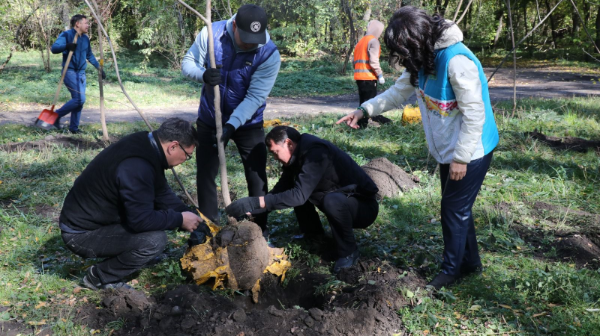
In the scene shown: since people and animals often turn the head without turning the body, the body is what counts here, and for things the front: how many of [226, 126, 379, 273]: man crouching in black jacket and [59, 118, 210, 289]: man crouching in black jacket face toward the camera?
0

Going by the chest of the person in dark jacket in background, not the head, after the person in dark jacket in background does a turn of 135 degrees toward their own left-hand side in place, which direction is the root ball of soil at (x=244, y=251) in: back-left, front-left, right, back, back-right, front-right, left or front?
back

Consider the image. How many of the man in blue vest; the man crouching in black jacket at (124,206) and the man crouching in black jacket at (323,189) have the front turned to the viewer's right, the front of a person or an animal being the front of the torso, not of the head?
1

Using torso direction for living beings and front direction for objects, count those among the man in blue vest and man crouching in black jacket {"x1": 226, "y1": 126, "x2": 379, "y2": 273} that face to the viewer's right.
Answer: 0

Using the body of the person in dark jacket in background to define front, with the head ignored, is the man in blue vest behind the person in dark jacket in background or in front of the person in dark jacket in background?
in front

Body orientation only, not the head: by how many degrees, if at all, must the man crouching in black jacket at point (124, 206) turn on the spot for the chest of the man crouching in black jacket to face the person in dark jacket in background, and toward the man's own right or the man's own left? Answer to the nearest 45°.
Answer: approximately 90° to the man's own left

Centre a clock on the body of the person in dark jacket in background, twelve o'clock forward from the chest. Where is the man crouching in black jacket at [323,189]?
The man crouching in black jacket is roughly at 1 o'clock from the person in dark jacket in background.

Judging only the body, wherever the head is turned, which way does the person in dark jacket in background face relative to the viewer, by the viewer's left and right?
facing the viewer and to the right of the viewer

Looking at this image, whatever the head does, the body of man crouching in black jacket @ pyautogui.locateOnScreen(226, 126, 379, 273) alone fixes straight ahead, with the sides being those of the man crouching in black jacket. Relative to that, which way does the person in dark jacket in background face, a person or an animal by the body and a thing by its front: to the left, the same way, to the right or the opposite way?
the opposite way

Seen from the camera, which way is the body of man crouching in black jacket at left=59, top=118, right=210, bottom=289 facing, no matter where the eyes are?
to the viewer's right

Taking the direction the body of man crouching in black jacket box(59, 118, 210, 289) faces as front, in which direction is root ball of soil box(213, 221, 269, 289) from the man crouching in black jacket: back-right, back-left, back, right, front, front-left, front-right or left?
front

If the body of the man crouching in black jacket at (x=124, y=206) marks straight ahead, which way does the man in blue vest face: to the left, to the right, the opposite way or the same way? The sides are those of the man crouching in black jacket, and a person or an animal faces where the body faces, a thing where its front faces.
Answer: to the right

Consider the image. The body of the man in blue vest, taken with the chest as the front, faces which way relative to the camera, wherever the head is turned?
toward the camera

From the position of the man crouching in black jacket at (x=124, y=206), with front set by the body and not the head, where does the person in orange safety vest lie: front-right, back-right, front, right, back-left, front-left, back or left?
front-left

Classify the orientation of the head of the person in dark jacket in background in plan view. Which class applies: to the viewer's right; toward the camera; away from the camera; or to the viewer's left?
to the viewer's right

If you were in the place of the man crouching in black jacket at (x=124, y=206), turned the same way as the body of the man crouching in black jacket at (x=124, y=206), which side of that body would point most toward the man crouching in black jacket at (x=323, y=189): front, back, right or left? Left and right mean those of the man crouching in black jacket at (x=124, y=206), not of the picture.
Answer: front

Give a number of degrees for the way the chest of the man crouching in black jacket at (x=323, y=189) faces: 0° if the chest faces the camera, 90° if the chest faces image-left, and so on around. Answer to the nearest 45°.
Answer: approximately 90°
